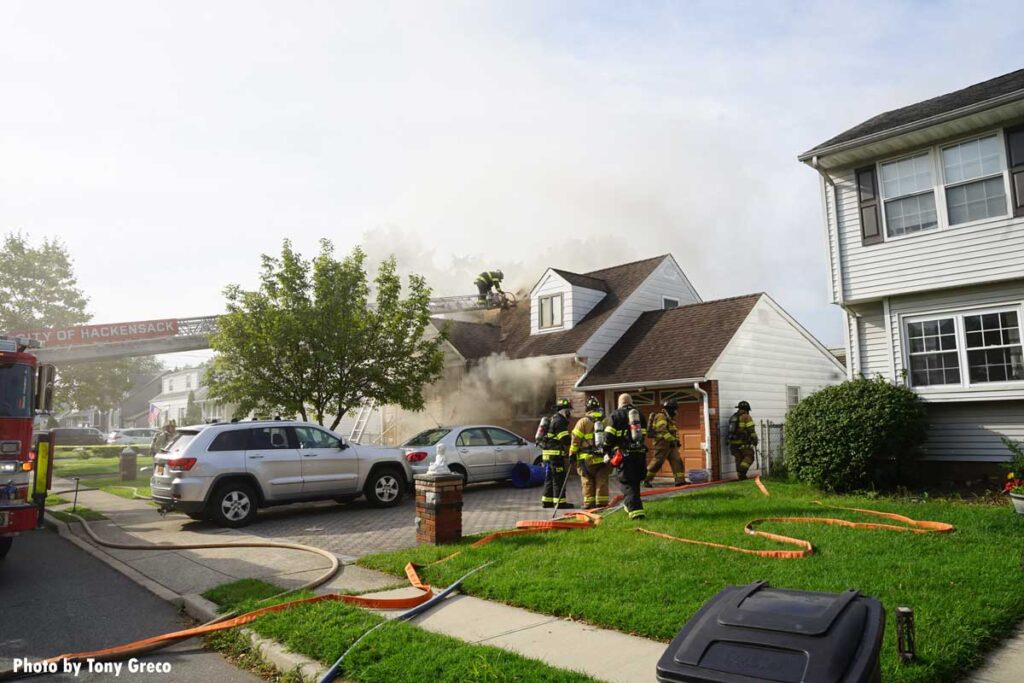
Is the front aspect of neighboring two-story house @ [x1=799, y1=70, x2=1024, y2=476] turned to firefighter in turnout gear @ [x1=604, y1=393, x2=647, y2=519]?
yes

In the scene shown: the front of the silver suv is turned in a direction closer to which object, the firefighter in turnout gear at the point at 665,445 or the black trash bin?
the firefighter in turnout gear

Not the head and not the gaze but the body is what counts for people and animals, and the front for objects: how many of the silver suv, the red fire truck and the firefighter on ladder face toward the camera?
1

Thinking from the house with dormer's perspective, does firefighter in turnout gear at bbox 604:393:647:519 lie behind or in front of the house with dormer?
in front

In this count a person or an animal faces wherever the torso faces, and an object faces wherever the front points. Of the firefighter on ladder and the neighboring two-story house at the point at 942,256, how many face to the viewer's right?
1

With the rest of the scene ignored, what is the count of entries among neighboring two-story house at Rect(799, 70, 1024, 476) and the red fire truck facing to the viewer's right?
0

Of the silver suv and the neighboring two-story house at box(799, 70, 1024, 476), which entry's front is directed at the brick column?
the neighboring two-story house

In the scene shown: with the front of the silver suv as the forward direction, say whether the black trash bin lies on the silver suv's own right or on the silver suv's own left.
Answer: on the silver suv's own right

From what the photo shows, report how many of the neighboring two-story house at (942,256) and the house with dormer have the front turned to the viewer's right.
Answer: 0

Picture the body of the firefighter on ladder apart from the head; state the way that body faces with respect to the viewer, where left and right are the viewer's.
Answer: facing to the right of the viewer

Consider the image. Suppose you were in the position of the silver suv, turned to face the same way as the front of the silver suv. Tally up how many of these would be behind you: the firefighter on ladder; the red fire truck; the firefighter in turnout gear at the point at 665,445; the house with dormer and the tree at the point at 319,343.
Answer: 1

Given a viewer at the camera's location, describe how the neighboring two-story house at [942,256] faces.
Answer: facing the viewer and to the left of the viewer

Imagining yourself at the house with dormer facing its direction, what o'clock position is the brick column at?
The brick column is roughly at 11 o'clock from the house with dormer.

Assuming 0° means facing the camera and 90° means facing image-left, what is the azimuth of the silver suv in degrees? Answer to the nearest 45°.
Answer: approximately 225°

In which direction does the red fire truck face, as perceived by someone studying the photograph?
facing the viewer
